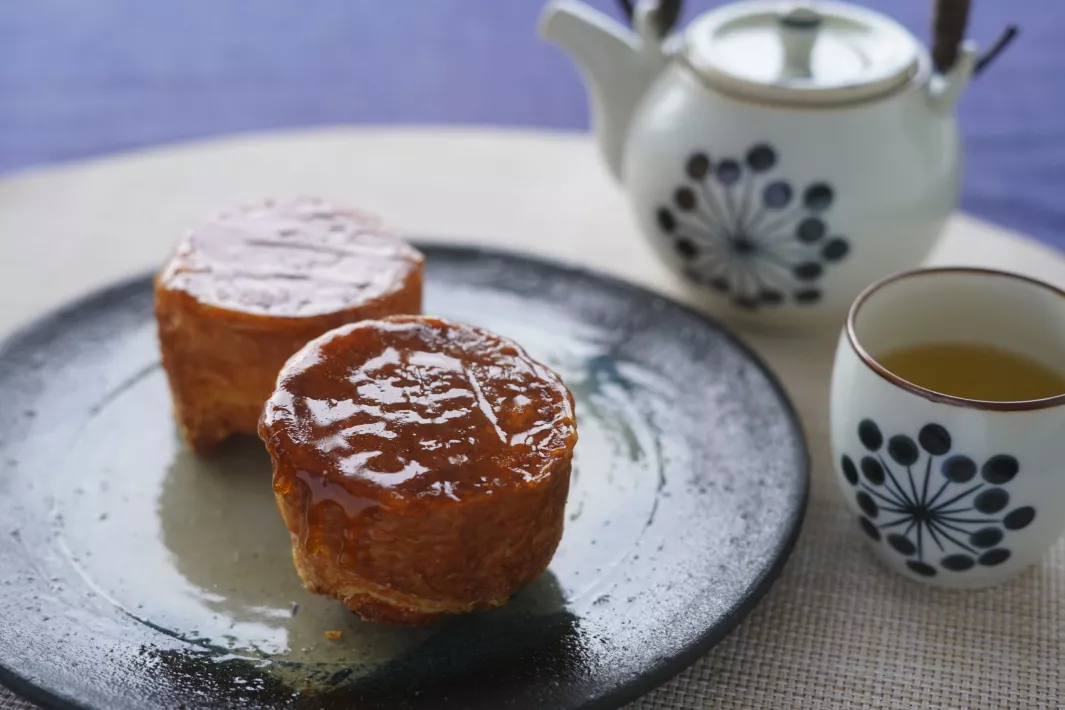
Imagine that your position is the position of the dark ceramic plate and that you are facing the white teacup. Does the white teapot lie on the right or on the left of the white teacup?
left

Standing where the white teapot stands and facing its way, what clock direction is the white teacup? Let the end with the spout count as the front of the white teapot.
The white teacup is roughly at 8 o'clock from the white teapot.

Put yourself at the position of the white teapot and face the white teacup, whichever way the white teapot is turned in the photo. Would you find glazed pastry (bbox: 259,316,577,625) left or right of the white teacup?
right

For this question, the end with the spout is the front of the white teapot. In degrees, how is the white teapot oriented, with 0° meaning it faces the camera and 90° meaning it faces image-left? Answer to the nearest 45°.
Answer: approximately 90°

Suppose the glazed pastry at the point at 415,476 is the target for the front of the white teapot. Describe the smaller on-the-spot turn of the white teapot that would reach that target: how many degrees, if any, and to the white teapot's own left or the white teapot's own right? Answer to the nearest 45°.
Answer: approximately 45° to the white teapot's own left

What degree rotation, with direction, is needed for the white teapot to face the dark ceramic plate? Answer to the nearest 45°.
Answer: approximately 45° to its left

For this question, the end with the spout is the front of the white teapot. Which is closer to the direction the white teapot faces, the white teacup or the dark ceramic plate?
the dark ceramic plate

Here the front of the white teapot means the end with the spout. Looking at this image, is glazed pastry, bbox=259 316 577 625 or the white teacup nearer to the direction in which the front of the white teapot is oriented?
the glazed pastry
